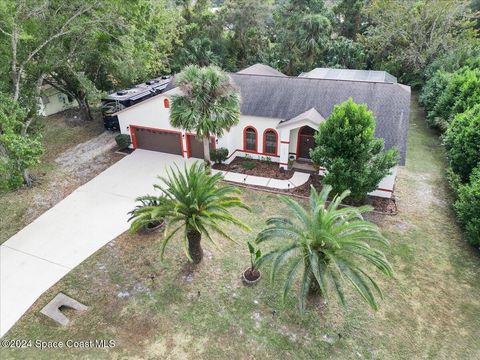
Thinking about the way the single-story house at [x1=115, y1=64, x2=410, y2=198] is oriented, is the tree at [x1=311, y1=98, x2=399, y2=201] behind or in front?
in front

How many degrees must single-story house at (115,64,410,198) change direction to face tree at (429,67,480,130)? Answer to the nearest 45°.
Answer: approximately 90° to its left

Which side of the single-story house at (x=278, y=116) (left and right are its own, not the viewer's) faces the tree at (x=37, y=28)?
right

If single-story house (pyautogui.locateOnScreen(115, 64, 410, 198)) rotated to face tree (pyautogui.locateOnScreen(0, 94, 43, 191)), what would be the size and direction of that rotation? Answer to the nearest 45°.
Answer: approximately 45° to its right

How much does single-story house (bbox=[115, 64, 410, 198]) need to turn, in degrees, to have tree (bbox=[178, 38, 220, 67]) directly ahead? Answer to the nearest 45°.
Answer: approximately 135° to its right

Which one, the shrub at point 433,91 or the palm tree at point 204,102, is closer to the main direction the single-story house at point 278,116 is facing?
the palm tree

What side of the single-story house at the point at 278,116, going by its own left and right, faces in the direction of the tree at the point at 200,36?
back

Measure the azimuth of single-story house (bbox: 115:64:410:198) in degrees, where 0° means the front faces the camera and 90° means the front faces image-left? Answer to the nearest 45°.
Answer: approximately 0°

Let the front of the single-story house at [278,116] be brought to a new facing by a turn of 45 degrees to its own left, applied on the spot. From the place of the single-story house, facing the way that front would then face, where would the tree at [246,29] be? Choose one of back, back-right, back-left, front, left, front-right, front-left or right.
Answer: back-left

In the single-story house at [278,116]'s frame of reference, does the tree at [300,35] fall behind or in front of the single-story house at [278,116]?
behind

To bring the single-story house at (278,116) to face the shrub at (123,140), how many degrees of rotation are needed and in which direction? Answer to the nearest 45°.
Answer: approximately 90° to its right

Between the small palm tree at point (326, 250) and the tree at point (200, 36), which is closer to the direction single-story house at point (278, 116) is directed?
the small palm tree

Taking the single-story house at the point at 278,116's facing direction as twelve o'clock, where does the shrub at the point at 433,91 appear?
The shrub is roughly at 8 o'clock from the single-story house.

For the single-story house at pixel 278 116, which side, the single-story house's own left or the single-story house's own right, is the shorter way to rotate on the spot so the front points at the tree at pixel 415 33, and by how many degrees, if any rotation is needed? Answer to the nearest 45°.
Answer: approximately 135° to the single-story house's own left
